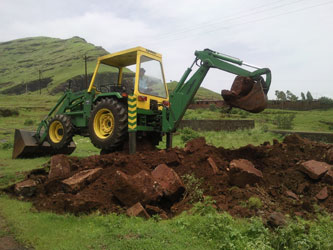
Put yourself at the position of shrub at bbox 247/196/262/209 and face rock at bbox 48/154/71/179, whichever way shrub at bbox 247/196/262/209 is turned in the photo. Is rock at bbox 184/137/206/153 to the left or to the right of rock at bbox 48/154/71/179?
right

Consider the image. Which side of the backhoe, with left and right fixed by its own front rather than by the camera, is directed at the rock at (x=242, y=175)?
back

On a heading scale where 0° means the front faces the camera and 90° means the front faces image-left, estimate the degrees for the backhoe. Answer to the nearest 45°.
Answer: approximately 135°

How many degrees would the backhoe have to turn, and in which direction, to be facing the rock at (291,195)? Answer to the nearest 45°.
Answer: approximately 180°

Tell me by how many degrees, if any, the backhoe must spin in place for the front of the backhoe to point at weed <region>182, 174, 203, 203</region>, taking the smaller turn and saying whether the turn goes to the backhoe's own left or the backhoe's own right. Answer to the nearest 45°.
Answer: approximately 135° to the backhoe's own left

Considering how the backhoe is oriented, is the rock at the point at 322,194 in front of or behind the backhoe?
behind

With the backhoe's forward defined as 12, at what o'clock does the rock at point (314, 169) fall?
The rock is roughly at 6 o'clock from the backhoe.

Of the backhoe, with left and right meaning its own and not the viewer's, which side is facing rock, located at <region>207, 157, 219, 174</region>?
back

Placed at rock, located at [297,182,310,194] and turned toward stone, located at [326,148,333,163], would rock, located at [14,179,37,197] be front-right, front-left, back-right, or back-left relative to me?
back-left

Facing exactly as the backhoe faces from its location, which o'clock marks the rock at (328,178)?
The rock is roughly at 6 o'clock from the backhoe.

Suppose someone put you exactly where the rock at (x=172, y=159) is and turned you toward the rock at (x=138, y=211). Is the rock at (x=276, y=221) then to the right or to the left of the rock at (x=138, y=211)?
left

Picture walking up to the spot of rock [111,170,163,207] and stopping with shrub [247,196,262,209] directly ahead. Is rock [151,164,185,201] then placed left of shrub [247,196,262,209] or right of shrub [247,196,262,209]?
left
